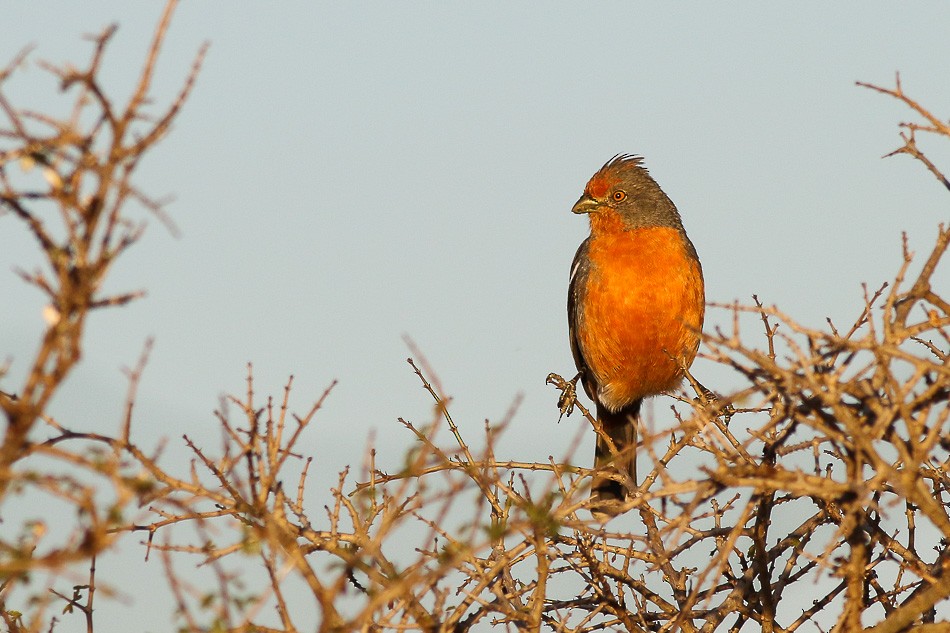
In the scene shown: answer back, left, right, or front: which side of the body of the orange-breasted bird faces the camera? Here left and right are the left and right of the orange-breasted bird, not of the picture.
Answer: front
